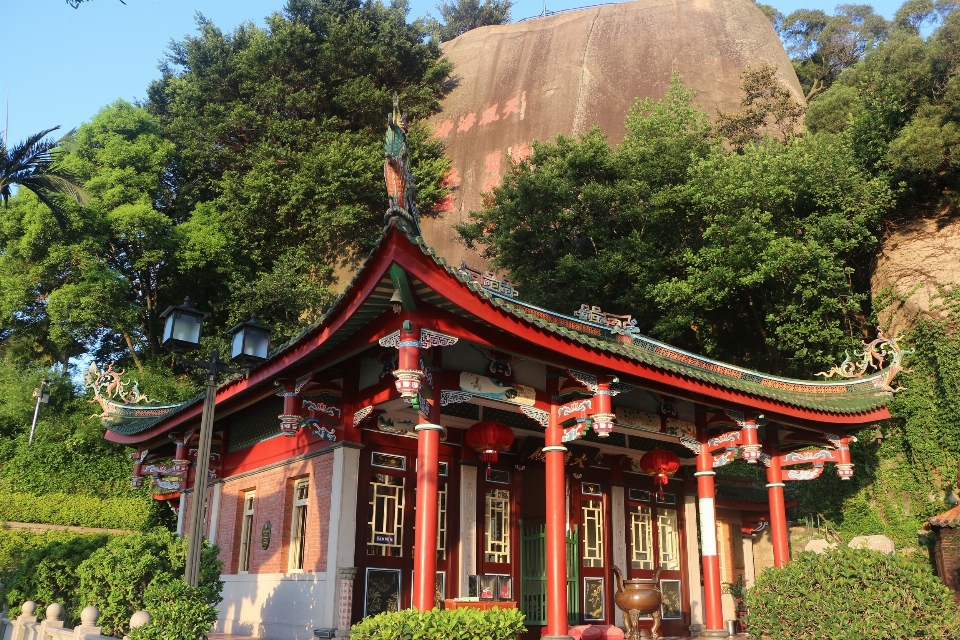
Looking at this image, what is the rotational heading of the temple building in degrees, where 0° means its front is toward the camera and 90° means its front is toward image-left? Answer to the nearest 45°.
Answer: approximately 315°

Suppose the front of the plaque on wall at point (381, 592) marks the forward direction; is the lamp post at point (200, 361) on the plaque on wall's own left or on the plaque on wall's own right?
on the plaque on wall's own right

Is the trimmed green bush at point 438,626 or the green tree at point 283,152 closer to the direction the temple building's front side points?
the trimmed green bush

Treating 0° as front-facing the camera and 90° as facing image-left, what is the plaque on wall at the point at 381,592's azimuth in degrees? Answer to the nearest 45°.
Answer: approximately 315°

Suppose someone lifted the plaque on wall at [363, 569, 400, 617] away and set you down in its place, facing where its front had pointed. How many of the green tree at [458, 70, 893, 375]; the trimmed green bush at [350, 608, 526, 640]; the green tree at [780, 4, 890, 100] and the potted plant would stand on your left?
3
